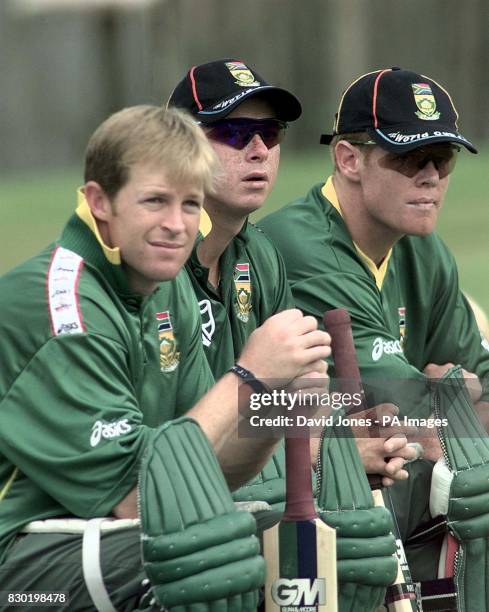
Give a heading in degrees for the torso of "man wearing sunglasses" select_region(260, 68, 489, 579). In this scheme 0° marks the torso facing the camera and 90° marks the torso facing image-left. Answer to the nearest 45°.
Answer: approximately 315°

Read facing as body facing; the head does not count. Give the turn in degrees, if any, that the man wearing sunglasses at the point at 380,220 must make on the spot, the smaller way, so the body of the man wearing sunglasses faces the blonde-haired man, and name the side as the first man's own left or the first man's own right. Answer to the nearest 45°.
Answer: approximately 90° to the first man's own right

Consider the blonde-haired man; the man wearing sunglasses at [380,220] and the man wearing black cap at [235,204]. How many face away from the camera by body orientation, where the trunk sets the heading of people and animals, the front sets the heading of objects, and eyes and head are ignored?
0

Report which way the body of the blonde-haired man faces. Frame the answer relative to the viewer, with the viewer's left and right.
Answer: facing the viewer and to the right of the viewer

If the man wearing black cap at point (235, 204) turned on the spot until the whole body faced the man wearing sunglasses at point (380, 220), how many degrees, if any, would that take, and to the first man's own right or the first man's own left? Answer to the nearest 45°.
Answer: approximately 90° to the first man's own left

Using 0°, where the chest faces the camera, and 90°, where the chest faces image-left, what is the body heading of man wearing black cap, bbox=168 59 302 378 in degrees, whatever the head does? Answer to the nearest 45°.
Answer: approximately 315°

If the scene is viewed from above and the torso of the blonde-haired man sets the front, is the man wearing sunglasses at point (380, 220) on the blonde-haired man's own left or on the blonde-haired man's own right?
on the blonde-haired man's own left

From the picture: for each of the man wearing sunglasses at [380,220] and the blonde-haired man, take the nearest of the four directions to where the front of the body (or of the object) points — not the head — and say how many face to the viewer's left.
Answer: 0
